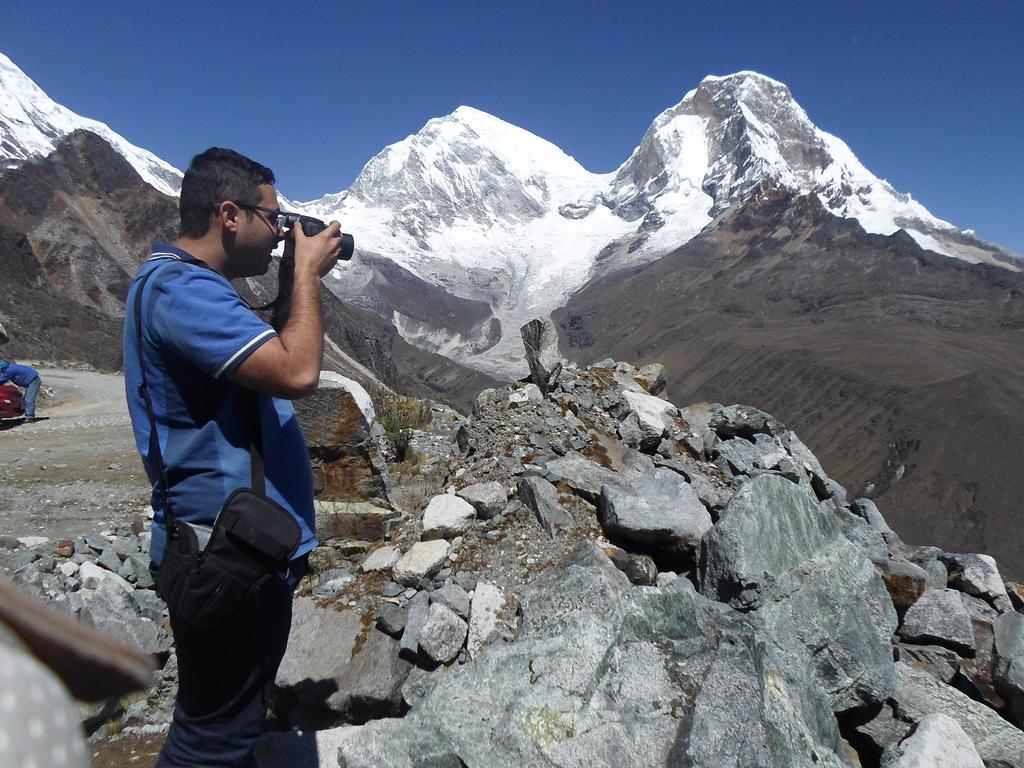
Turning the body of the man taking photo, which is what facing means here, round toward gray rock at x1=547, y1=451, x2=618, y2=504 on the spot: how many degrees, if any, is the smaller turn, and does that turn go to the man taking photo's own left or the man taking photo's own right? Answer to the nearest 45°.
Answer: approximately 45° to the man taking photo's own left

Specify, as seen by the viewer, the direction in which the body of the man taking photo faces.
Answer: to the viewer's right

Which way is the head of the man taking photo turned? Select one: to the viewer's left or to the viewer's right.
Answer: to the viewer's right

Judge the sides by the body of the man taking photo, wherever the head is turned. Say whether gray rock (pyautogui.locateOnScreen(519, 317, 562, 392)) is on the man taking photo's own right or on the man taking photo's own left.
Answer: on the man taking photo's own left

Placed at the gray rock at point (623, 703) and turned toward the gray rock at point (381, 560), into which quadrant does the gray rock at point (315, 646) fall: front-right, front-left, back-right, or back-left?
front-left

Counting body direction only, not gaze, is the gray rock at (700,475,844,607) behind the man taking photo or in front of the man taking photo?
in front

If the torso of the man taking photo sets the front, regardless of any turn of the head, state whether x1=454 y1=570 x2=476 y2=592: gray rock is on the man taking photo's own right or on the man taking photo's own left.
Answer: on the man taking photo's own left

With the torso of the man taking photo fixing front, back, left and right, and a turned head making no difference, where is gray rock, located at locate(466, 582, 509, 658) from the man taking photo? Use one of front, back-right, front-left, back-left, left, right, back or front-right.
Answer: front-left
